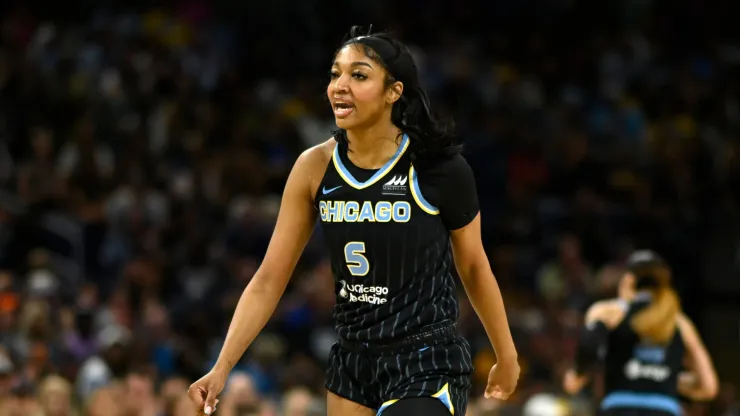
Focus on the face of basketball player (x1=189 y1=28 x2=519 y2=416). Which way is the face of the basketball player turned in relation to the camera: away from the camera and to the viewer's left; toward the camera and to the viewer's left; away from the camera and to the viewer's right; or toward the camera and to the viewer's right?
toward the camera and to the viewer's left

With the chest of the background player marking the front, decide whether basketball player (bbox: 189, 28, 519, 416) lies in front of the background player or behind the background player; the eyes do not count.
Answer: behind

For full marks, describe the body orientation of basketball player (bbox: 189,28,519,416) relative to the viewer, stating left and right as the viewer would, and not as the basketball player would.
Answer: facing the viewer and to the left of the viewer

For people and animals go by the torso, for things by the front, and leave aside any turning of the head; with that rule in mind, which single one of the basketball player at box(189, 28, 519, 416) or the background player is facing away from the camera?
the background player

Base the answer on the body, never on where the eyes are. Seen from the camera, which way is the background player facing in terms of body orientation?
away from the camera

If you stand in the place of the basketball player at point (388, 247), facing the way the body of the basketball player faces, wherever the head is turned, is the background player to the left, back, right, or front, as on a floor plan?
back

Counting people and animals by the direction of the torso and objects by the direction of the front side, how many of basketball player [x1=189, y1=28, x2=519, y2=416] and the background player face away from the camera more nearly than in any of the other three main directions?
1
